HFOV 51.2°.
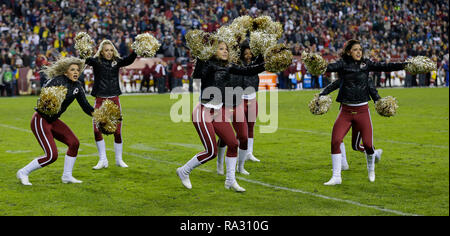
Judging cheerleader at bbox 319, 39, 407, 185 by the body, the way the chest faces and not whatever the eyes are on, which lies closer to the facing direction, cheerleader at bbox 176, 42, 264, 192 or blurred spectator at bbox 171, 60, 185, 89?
the cheerleader

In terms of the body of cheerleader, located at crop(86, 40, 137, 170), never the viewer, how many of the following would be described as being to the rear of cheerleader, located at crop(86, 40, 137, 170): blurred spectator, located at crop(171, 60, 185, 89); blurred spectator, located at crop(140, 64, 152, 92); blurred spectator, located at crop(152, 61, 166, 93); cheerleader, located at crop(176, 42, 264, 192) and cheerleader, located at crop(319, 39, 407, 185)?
3

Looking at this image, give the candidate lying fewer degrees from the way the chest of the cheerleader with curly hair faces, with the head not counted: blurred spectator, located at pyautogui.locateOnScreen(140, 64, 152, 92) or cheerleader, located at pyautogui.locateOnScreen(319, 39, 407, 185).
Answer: the cheerleader

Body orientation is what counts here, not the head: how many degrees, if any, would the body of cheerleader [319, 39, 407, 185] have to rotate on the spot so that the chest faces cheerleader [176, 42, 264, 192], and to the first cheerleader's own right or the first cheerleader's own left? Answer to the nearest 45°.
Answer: approximately 45° to the first cheerleader's own right

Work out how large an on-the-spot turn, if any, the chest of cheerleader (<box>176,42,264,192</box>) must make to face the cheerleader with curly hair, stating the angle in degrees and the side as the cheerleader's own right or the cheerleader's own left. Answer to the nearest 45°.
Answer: approximately 135° to the cheerleader's own right

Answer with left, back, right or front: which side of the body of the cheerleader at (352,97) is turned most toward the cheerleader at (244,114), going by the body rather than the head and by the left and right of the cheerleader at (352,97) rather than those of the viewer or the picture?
right

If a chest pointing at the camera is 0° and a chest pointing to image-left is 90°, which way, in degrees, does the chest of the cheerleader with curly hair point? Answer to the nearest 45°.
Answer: approximately 315°

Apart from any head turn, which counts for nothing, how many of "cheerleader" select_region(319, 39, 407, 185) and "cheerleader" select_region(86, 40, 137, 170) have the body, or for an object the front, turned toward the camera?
2

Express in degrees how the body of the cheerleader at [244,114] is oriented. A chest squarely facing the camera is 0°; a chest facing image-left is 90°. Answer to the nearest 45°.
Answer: approximately 315°

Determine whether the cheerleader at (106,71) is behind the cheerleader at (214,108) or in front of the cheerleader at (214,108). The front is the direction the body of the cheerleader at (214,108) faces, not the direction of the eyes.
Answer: behind
